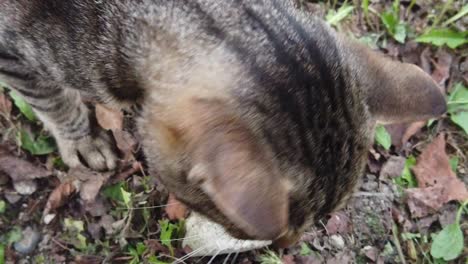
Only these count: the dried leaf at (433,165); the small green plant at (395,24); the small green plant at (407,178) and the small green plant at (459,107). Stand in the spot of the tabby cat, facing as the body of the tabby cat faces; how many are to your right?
0

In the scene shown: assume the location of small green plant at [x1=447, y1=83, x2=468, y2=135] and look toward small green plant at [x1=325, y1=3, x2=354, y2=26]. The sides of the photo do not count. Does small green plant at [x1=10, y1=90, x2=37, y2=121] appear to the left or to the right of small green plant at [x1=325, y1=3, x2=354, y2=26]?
left

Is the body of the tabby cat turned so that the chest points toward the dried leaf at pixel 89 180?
no

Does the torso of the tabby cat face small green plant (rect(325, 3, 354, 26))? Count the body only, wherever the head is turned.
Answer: no

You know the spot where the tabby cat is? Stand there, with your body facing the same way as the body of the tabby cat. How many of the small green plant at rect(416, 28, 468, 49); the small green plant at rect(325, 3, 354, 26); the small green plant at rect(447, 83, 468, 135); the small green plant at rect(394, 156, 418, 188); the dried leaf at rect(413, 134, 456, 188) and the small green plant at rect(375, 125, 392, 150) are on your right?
0

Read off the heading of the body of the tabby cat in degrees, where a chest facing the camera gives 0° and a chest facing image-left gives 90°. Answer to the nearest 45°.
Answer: approximately 315°

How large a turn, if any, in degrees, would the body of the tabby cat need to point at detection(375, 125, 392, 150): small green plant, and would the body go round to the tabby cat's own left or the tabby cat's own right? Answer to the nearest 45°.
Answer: approximately 90° to the tabby cat's own left

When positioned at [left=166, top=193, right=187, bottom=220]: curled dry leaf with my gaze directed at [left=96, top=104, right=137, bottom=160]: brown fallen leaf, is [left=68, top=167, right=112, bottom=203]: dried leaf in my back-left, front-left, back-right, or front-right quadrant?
front-left

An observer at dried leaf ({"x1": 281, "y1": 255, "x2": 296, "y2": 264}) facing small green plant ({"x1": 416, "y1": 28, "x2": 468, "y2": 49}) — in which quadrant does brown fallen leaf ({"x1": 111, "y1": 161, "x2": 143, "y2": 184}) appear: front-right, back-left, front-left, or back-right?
back-left

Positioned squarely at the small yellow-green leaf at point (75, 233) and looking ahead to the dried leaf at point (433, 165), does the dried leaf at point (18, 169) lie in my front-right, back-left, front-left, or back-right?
back-left

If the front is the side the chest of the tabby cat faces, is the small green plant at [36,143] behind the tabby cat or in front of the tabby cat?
behind

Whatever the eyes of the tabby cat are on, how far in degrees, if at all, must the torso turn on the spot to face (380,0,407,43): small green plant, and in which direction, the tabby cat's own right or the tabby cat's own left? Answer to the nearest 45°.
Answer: approximately 90° to the tabby cat's own left

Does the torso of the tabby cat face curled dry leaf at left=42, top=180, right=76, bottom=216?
no
